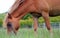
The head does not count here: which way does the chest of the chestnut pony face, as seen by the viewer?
to the viewer's left
